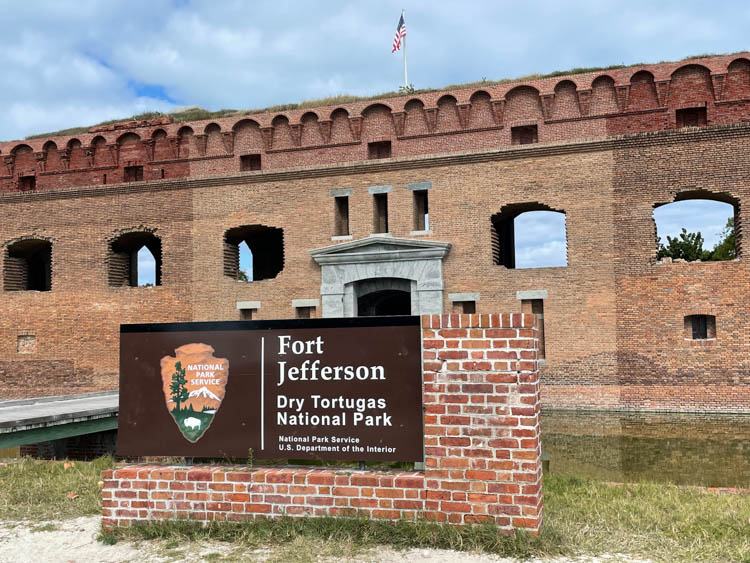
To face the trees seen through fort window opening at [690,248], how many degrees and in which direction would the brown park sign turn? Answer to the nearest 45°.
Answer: approximately 135° to its left

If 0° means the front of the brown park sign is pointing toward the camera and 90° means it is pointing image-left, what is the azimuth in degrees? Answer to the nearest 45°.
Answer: approximately 0°
